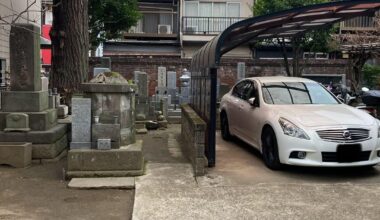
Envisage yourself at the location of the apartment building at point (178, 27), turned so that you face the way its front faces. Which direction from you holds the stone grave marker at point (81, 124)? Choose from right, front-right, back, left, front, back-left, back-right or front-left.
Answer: front

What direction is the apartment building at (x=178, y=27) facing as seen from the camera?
toward the camera

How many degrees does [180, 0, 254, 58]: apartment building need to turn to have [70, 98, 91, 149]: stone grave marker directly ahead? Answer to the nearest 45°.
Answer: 0° — it already faces it

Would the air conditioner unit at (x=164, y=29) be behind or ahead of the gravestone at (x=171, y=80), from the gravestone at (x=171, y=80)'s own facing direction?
behind

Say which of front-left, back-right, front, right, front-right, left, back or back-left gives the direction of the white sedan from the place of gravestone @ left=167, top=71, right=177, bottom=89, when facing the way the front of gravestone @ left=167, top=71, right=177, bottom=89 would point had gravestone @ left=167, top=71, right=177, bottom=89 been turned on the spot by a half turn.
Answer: back

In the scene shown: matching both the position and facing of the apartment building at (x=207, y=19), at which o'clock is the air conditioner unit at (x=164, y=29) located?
The air conditioner unit is roughly at 3 o'clock from the apartment building.

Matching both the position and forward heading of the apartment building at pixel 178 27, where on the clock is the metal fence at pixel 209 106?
The metal fence is roughly at 12 o'clock from the apartment building.

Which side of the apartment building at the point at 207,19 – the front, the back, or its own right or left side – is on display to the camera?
front

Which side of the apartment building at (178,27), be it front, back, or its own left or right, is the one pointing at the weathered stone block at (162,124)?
front

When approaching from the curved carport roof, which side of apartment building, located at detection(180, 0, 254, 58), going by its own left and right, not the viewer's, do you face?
front

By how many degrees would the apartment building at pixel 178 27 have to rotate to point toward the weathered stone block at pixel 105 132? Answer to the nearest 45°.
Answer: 0° — it already faces it

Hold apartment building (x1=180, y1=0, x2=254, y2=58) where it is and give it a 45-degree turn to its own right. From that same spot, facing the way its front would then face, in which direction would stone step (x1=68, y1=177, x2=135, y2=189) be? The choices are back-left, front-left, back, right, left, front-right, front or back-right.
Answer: front-left

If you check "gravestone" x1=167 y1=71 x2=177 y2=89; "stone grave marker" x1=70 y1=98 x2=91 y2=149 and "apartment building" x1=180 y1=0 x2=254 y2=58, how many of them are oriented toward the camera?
3

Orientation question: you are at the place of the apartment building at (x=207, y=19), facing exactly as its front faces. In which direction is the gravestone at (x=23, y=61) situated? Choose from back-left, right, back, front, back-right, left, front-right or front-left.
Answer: front

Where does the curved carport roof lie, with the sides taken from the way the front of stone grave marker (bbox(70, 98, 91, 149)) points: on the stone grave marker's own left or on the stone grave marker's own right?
on the stone grave marker's own left

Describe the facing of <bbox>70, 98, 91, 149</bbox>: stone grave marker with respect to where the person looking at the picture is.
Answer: facing the viewer

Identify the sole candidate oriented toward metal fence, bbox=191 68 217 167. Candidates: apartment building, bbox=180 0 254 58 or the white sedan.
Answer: the apartment building
